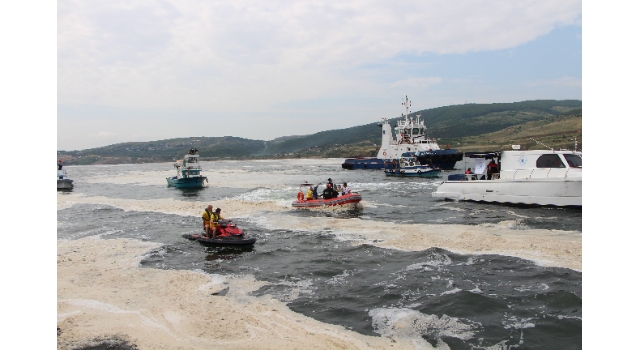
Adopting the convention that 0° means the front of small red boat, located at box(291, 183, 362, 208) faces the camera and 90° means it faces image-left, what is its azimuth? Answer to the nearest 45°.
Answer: approximately 270°

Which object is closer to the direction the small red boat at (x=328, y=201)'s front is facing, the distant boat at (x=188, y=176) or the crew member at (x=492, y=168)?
the crew member

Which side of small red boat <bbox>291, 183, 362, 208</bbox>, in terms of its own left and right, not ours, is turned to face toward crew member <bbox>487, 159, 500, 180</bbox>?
front

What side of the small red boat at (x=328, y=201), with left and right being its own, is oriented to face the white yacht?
front

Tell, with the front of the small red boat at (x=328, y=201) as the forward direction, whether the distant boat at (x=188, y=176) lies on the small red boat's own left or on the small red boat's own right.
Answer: on the small red boat's own left
